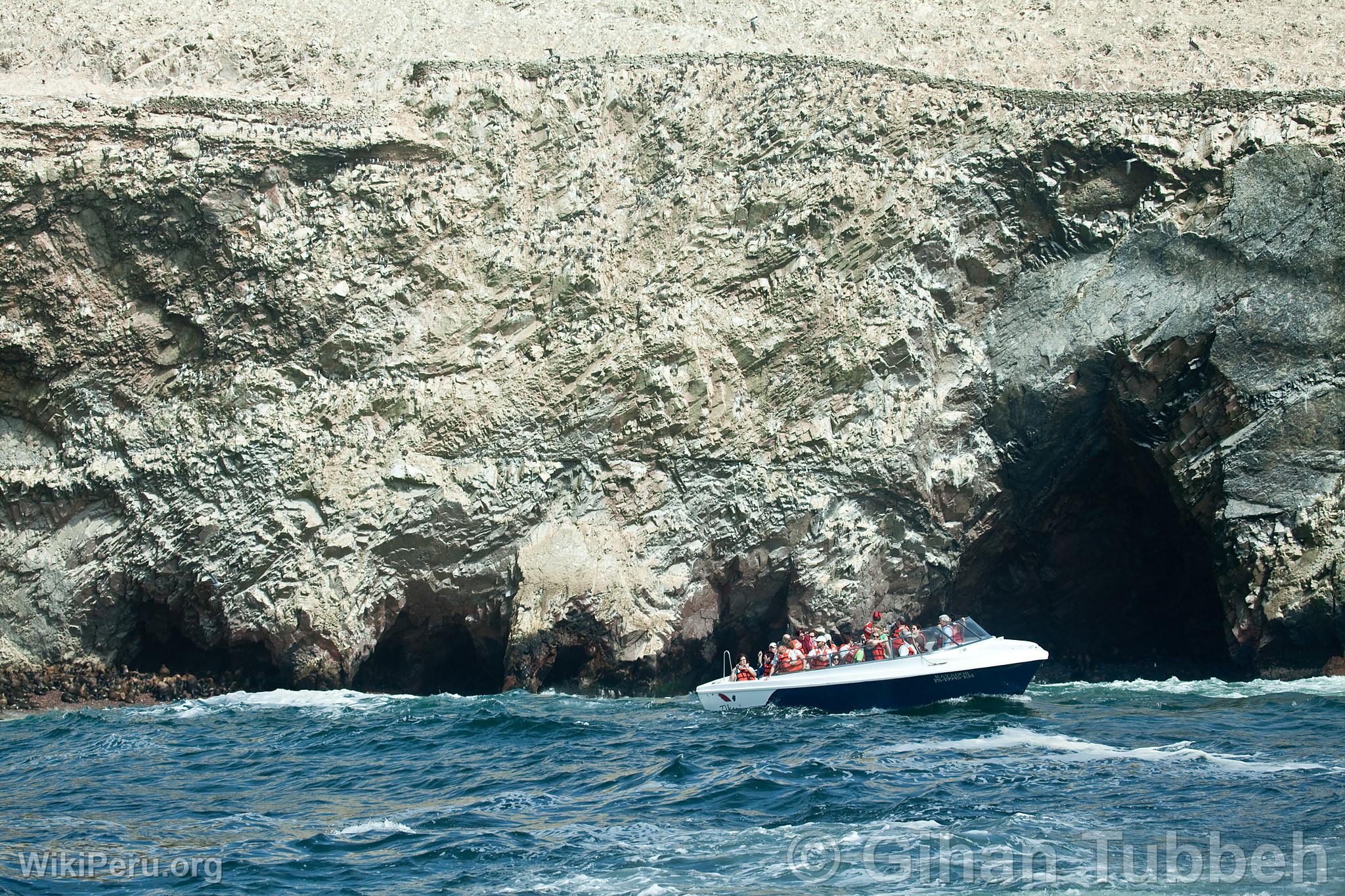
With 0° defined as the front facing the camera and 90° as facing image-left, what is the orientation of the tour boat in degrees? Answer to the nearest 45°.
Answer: approximately 270°

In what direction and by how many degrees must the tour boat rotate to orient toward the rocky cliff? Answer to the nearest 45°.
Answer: approximately 135° to its left

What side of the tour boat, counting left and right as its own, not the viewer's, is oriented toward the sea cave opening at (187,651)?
back
